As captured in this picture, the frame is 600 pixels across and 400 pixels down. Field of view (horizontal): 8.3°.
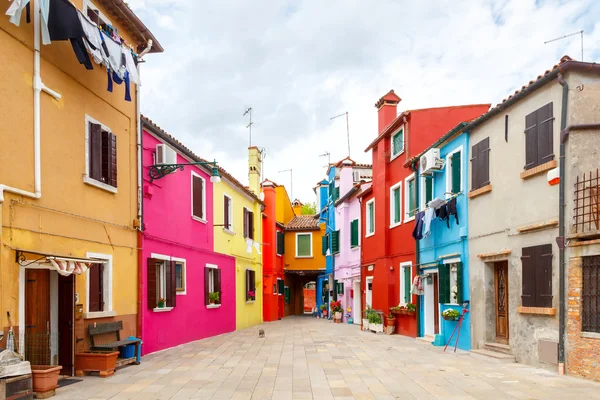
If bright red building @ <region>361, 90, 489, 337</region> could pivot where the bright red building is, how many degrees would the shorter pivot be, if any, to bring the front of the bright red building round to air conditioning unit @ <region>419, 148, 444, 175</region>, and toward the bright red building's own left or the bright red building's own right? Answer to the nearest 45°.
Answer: approximately 45° to the bright red building's own left

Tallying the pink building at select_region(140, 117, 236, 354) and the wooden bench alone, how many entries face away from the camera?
0

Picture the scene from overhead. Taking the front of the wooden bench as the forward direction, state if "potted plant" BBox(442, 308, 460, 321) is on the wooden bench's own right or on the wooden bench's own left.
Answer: on the wooden bench's own left

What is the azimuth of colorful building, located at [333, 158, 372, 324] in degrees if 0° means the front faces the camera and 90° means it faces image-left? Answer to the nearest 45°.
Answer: approximately 45°

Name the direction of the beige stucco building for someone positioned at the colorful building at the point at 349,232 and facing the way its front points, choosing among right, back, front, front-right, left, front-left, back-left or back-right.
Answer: front-left

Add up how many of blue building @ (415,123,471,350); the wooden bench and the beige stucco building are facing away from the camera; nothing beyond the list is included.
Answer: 0

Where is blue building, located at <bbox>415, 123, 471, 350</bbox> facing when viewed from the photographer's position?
facing the viewer and to the left of the viewer

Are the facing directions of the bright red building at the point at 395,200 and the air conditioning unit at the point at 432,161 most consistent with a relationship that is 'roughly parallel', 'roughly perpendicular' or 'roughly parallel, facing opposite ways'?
roughly parallel

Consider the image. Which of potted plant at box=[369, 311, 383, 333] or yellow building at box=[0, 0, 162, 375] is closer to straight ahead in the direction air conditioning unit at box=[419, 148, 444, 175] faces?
the yellow building

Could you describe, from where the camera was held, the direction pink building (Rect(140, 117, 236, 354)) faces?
facing the viewer and to the right of the viewer

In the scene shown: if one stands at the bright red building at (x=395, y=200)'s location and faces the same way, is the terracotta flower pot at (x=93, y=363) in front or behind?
in front

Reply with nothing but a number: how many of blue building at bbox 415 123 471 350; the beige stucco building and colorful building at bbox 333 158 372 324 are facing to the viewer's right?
0
